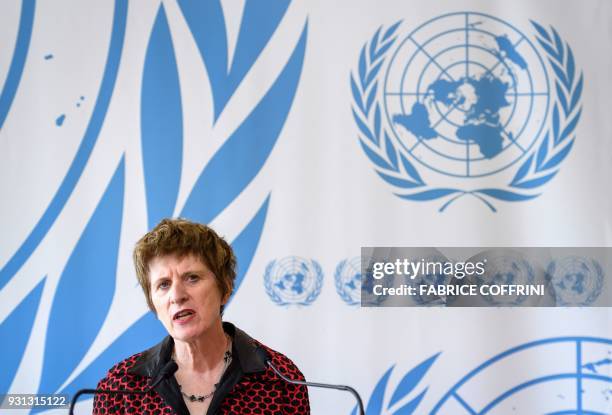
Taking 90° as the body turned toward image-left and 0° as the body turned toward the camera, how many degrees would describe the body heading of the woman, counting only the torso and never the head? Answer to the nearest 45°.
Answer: approximately 0°
